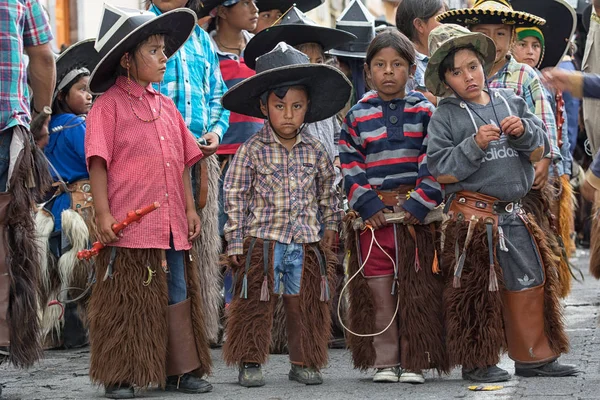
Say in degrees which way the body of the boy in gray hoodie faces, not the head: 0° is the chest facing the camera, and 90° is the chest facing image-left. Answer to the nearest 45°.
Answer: approximately 315°

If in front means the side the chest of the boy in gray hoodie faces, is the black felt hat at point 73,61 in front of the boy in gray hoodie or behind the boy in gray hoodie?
behind
